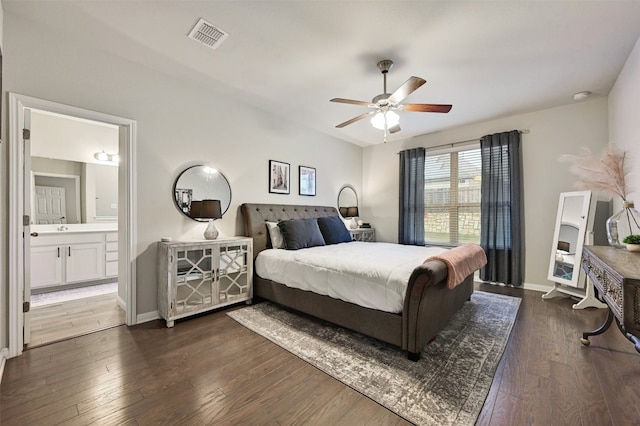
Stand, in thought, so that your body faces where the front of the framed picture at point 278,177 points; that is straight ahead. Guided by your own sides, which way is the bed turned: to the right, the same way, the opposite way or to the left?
the same way

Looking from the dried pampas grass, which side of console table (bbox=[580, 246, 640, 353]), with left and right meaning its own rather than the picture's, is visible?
right

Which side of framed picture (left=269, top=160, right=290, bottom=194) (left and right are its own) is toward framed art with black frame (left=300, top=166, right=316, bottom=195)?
left

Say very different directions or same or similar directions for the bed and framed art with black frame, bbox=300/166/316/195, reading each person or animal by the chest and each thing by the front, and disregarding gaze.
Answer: same or similar directions

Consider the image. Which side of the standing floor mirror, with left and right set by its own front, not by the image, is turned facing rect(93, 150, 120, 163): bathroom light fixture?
front

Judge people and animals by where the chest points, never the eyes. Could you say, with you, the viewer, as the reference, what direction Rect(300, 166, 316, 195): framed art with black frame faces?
facing the viewer and to the right of the viewer

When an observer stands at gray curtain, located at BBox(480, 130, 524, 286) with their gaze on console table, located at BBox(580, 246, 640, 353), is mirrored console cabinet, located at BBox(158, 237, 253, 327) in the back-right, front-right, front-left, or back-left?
front-right

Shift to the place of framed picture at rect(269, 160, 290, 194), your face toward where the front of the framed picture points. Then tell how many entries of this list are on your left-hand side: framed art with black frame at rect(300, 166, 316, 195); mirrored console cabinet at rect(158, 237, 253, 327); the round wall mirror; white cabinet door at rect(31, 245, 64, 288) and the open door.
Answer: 1

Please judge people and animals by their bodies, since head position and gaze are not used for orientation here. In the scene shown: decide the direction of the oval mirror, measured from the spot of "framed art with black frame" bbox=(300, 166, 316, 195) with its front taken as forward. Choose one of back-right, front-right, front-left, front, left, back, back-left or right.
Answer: left

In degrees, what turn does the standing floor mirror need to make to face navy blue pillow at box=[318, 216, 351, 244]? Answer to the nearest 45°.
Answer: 0° — it already faces it

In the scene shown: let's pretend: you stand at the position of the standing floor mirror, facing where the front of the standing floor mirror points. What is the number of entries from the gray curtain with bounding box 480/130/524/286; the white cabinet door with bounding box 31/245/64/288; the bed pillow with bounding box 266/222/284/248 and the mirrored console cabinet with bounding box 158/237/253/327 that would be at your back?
0

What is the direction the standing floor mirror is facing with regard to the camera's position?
facing the viewer and to the left of the viewer

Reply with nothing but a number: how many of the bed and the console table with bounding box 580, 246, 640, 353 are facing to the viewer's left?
1

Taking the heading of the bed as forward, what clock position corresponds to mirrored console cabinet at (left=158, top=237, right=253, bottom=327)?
The mirrored console cabinet is roughly at 5 o'clock from the bed.

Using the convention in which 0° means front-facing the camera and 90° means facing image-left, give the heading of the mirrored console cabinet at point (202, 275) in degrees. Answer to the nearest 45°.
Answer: approximately 315°

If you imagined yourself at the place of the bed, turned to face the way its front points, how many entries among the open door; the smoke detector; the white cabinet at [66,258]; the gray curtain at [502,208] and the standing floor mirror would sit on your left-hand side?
3

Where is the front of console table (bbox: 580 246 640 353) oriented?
to the viewer's left

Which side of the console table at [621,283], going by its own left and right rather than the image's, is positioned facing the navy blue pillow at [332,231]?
front
